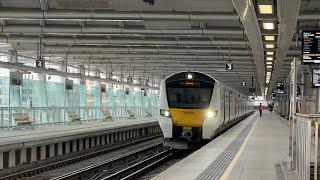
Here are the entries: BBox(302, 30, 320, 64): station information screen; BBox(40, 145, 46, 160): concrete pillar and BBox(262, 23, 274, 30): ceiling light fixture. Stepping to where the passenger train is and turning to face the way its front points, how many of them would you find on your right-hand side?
1

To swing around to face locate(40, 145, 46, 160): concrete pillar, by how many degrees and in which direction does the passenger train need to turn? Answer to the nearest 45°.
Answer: approximately 90° to its right

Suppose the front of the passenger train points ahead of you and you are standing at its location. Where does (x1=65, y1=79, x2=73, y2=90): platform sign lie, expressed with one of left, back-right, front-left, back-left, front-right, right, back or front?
back-right

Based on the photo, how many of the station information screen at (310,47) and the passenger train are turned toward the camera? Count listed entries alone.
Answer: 2
